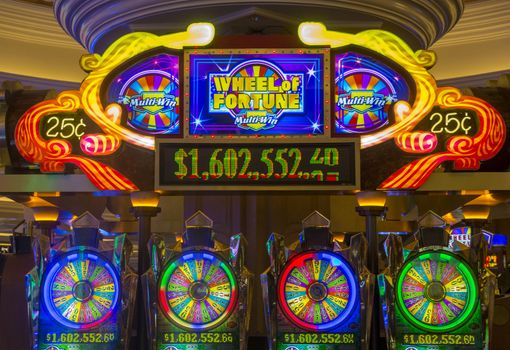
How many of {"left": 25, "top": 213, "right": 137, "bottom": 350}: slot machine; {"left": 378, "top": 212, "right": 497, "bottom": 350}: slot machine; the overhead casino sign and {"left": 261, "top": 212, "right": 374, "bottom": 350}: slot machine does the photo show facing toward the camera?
4

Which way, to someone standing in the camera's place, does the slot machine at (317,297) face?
facing the viewer

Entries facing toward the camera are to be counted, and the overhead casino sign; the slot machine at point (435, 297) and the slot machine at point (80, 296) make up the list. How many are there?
3

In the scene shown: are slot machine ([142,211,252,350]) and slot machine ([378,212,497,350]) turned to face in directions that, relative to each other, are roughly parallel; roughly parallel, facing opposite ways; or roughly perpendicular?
roughly parallel

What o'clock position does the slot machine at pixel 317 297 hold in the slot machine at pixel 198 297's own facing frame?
the slot machine at pixel 317 297 is roughly at 9 o'clock from the slot machine at pixel 198 297.

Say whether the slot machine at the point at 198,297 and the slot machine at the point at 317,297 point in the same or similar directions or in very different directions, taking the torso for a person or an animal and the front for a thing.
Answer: same or similar directions

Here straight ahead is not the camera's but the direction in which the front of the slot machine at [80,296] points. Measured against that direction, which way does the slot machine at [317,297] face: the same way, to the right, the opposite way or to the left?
the same way

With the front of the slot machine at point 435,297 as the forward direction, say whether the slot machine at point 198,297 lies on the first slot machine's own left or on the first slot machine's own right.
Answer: on the first slot machine's own right

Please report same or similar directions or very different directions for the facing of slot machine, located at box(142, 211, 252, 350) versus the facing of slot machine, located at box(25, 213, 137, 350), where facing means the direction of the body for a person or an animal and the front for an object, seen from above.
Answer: same or similar directions

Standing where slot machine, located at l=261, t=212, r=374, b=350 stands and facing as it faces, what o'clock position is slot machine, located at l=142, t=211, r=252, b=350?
slot machine, located at l=142, t=211, r=252, b=350 is roughly at 3 o'clock from slot machine, located at l=261, t=212, r=374, b=350.

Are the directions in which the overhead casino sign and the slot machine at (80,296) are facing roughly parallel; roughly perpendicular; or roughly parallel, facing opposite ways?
roughly parallel

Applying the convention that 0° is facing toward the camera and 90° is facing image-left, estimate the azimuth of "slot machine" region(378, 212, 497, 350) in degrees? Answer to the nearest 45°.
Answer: approximately 0°

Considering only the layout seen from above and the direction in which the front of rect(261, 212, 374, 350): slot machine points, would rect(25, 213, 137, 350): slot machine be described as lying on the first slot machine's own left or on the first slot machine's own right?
on the first slot machine's own right

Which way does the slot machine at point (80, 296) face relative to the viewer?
toward the camera

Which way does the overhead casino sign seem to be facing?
toward the camera
